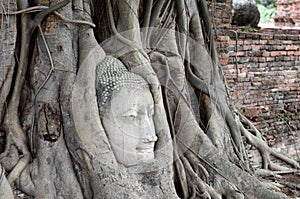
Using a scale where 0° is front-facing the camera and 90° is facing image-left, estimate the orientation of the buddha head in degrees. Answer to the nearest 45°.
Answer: approximately 315°
